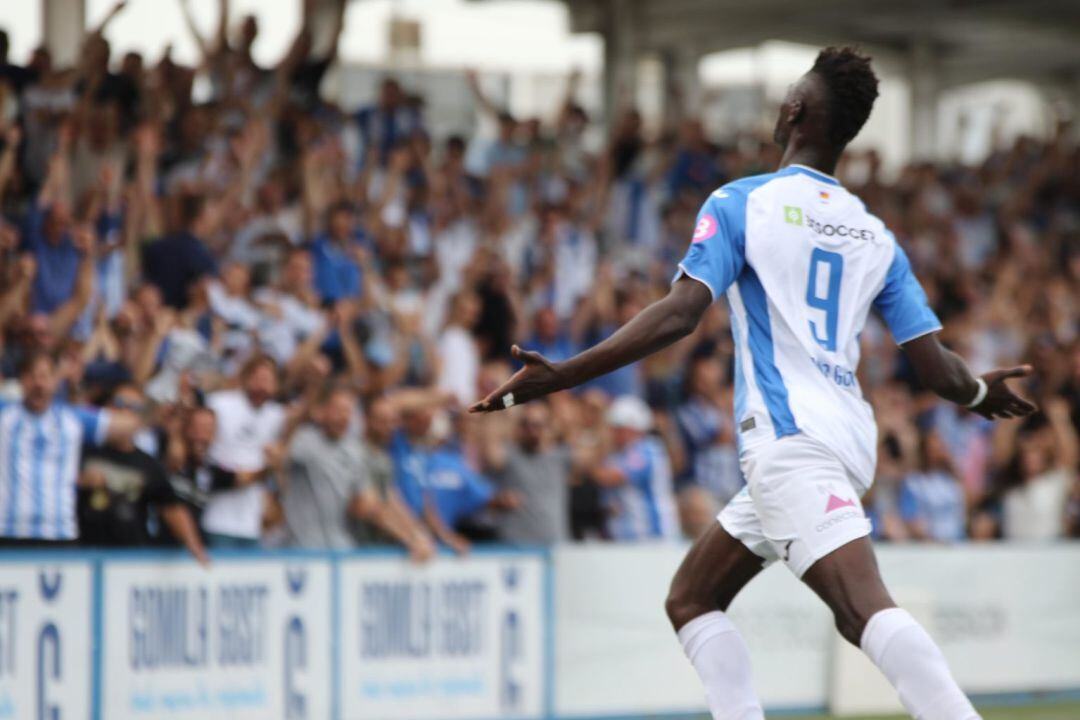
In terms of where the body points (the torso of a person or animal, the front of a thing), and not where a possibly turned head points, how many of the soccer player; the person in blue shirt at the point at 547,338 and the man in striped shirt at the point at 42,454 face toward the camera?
2

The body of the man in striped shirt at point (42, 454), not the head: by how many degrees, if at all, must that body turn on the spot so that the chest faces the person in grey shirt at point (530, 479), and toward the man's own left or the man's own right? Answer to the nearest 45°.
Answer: approximately 90° to the man's own left

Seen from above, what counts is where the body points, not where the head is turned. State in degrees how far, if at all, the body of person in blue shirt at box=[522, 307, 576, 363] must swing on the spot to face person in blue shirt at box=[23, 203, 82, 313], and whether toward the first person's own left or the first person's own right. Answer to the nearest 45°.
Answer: approximately 45° to the first person's own right

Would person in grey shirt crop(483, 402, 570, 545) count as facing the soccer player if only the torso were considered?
yes

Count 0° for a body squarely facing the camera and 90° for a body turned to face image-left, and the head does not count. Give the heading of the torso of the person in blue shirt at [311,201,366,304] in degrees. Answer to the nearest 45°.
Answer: approximately 0°

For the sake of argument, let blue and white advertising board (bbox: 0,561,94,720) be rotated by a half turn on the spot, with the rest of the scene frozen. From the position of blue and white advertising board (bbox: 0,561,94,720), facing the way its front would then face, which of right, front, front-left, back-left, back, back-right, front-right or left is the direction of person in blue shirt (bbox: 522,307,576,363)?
front-right

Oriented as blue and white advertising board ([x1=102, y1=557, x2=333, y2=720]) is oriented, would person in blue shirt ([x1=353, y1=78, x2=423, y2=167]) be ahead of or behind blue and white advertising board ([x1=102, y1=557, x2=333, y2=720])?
behind

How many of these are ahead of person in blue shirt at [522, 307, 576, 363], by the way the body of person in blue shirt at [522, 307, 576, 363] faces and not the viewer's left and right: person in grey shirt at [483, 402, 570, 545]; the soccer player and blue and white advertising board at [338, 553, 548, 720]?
3

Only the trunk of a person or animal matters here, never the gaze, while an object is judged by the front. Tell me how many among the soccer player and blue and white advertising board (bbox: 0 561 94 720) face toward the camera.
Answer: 1
